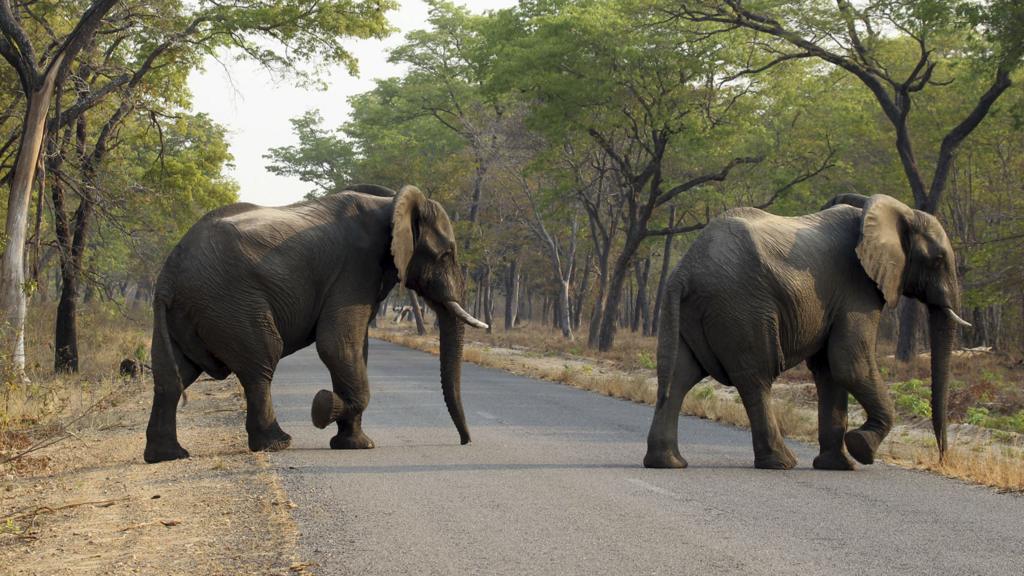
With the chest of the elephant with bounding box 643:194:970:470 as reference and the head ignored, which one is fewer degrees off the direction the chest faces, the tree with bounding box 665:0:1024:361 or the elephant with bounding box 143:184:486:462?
the tree

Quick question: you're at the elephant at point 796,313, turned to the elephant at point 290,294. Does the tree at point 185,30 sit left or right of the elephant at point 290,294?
right

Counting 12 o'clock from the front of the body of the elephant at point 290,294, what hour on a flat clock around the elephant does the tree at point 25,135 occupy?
The tree is roughly at 8 o'clock from the elephant.

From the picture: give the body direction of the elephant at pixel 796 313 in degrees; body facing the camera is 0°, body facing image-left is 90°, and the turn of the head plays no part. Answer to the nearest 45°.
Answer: approximately 270°

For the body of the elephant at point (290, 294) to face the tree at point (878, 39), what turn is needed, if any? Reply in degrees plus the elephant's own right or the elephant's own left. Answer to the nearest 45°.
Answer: approximately 45° to the elephant's own left

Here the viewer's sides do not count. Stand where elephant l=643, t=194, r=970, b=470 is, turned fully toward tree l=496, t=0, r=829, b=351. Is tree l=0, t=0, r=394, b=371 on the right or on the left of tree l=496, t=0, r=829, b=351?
left

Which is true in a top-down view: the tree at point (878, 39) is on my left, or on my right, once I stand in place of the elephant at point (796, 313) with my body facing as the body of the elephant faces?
on my left

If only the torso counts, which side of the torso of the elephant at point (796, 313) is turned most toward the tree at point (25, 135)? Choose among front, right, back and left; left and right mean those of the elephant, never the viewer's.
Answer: back

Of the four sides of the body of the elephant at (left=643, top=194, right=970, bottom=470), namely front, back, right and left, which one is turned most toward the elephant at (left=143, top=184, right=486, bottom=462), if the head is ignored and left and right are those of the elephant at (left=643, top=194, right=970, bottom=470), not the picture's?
back

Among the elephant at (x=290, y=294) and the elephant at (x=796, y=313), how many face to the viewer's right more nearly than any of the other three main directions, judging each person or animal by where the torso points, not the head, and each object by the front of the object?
2

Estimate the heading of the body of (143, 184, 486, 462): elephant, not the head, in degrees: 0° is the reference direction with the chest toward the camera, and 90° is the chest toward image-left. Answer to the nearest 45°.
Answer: approximately 270°
